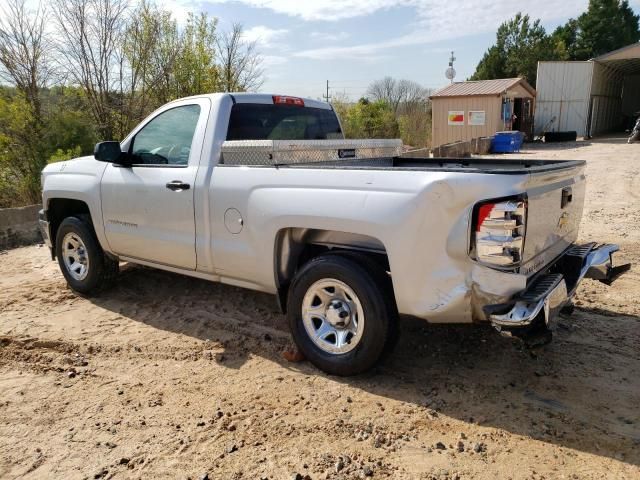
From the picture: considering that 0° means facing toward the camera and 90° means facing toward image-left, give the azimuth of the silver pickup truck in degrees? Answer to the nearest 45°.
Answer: approximately 135°

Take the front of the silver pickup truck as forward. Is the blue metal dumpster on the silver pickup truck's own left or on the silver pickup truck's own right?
on the silver pickup truck's own right

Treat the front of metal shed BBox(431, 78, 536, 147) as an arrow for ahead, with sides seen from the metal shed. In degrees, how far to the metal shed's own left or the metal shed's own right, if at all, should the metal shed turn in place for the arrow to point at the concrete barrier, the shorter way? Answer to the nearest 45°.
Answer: approximately 45° to the metal shed's own right

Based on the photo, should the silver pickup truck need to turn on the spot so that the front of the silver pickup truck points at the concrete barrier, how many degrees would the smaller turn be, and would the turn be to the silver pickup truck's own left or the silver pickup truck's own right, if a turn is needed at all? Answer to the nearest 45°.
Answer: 0° — it already faces it

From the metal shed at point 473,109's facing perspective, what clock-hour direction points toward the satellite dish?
The satellite dish is roughly at 7 o'clock from the metal shed.

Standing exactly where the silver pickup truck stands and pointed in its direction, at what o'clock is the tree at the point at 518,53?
The tree is roughly at 2 o'clock from the silver pickup truck.

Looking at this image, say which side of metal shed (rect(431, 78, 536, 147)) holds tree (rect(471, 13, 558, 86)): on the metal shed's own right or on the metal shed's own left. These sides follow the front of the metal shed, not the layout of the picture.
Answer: on the metal shed's own left

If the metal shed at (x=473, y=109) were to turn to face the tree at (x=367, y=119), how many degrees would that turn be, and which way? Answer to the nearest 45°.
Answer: approximately 135° to its right

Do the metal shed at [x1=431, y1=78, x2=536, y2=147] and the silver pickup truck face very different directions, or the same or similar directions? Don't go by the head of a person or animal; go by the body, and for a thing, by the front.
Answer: very different directions

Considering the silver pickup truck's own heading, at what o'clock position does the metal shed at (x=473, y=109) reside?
The metal shed is roughly at 2 o'clock from the silver pickup truck.

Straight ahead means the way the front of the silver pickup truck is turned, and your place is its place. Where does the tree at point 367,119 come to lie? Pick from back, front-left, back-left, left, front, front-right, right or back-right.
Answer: front-right

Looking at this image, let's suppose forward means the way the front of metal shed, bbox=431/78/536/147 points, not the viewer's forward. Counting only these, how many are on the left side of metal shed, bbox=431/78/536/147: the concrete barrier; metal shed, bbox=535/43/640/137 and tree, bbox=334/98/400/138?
1

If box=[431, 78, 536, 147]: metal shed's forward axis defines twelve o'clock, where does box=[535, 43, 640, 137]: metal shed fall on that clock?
box=[535, 43, 640, 137]: metal shed is roughly at 9 o'clock from box=[431, 78, 536, 147]: metal shed.

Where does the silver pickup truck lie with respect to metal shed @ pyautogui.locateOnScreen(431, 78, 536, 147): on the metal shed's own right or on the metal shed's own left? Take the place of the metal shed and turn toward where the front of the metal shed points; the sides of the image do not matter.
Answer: on the metal shed's own right
